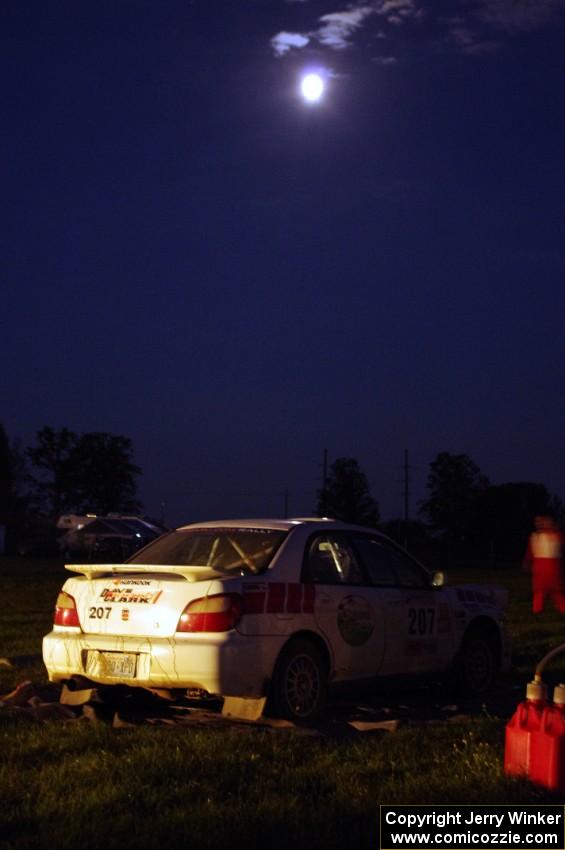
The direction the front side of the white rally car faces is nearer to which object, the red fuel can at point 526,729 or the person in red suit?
the person in red suit

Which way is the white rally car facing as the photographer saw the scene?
facing away from the viewer and to the right of the viewer

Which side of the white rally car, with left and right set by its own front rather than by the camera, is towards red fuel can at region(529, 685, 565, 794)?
right

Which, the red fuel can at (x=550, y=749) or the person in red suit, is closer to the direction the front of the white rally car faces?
the person in red suit

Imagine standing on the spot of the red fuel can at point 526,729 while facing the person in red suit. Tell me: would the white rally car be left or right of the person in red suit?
left

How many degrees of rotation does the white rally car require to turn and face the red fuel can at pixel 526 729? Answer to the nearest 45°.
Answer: approximately 90° to its right
